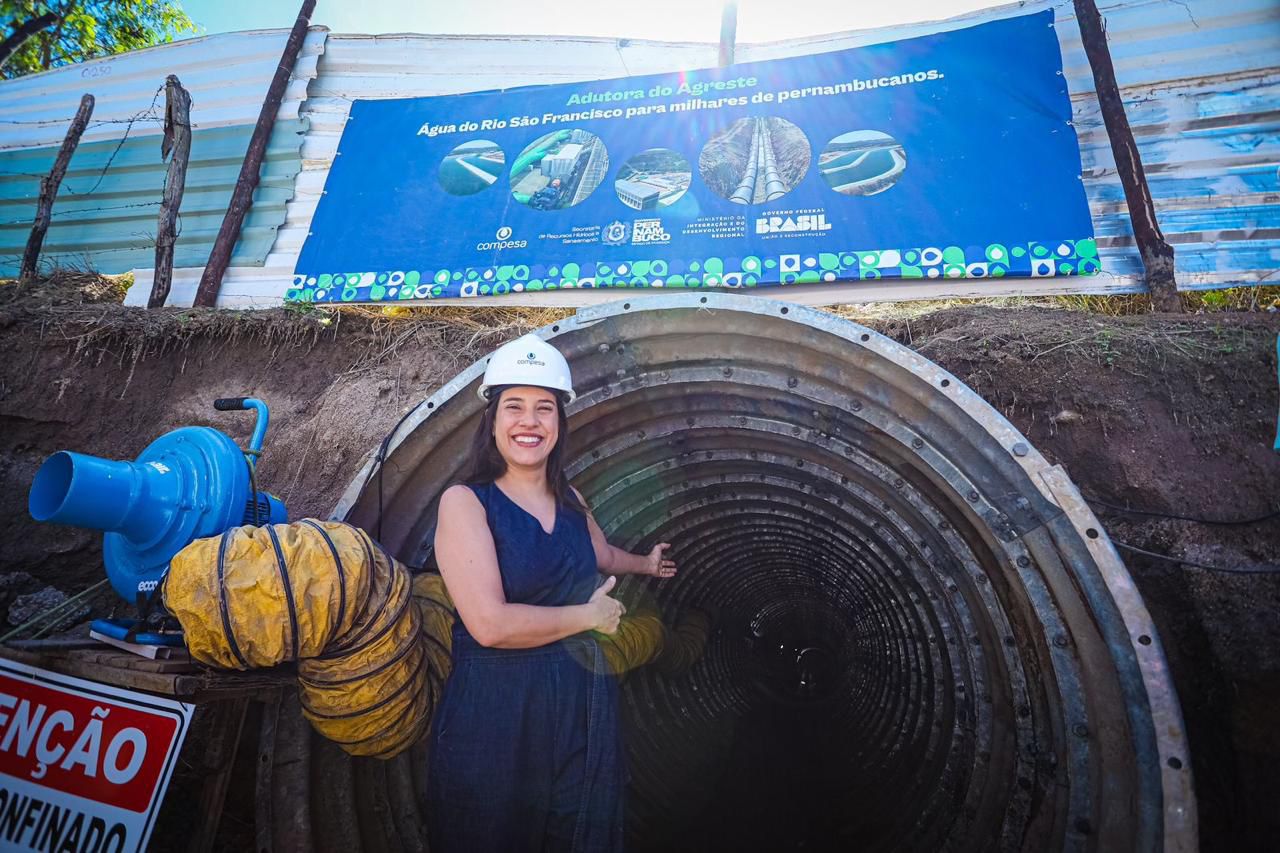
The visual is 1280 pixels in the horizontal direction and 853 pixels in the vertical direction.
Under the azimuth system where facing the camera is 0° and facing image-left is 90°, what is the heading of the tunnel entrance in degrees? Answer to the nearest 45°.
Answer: approximately 0°

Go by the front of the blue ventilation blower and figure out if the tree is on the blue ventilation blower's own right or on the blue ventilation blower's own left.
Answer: on the blue ventilation blower's own right

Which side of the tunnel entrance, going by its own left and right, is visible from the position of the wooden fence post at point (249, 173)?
right

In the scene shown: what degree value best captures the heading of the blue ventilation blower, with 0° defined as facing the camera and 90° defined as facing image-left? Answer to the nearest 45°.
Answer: approximately 45°

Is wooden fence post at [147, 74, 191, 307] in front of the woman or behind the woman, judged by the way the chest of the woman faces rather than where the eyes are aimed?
behind

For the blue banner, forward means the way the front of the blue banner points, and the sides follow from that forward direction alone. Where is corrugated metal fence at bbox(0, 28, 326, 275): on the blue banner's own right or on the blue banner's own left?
on the blue banner's own right
